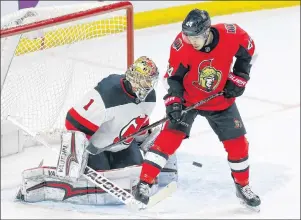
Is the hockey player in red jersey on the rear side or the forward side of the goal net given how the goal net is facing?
on the forward side

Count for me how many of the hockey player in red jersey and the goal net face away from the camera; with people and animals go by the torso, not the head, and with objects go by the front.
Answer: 0

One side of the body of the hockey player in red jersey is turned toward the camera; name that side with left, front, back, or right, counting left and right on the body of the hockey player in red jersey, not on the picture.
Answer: front

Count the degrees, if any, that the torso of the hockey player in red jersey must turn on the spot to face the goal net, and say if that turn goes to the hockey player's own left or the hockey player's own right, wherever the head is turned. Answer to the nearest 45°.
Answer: approximately 135° to the hockey player's own right

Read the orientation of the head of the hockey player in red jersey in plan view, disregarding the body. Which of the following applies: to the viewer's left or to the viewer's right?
to the viewer's left

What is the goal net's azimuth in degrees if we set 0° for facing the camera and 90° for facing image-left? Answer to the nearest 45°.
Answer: approximately 315°
